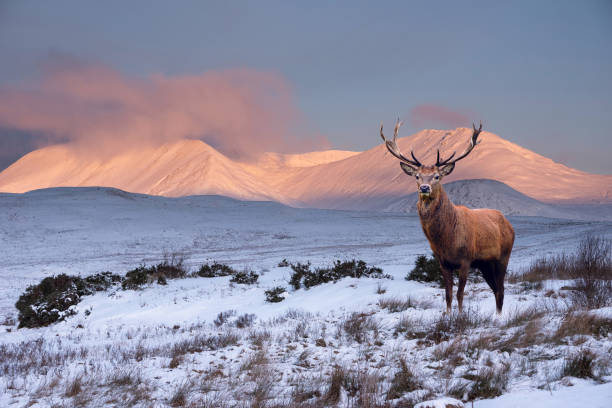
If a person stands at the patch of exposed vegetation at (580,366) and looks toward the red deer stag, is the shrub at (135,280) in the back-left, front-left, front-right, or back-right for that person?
front-left

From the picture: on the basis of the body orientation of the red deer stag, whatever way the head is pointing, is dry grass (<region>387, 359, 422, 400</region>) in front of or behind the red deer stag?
in front

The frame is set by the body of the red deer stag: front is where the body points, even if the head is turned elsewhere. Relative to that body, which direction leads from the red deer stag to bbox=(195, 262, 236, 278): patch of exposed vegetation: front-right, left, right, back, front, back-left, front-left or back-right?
right

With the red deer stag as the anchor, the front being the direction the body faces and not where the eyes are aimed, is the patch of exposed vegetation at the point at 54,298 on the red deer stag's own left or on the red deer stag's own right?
on the red deer stag's own right

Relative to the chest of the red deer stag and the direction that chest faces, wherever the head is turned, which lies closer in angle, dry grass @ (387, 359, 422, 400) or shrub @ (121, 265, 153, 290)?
the dry grass

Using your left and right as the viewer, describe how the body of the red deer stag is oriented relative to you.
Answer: facing the viewer and to the left of the viewer

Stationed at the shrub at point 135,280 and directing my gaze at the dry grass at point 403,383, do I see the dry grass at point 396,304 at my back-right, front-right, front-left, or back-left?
front-left

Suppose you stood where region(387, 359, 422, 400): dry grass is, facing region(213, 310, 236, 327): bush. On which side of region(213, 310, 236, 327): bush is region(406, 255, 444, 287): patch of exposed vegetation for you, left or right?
right

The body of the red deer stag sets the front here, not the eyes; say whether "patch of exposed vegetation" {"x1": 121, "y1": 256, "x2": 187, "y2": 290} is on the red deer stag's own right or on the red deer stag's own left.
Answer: on the red deer stag's own right

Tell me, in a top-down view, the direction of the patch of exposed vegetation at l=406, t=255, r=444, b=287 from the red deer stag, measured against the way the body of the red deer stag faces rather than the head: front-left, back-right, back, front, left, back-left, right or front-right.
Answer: back-right

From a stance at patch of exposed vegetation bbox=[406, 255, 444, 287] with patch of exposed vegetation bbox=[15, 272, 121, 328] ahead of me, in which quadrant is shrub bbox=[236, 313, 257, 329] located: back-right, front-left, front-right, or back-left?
front-left

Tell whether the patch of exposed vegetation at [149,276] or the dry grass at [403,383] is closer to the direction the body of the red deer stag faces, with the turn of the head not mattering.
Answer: the dry grass

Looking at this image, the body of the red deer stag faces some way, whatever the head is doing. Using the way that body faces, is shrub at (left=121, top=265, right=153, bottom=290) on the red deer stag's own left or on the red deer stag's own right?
on the red deer stag's own right
